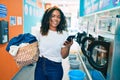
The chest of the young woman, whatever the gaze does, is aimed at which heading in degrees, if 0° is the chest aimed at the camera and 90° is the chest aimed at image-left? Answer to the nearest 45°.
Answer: approximately 0°
